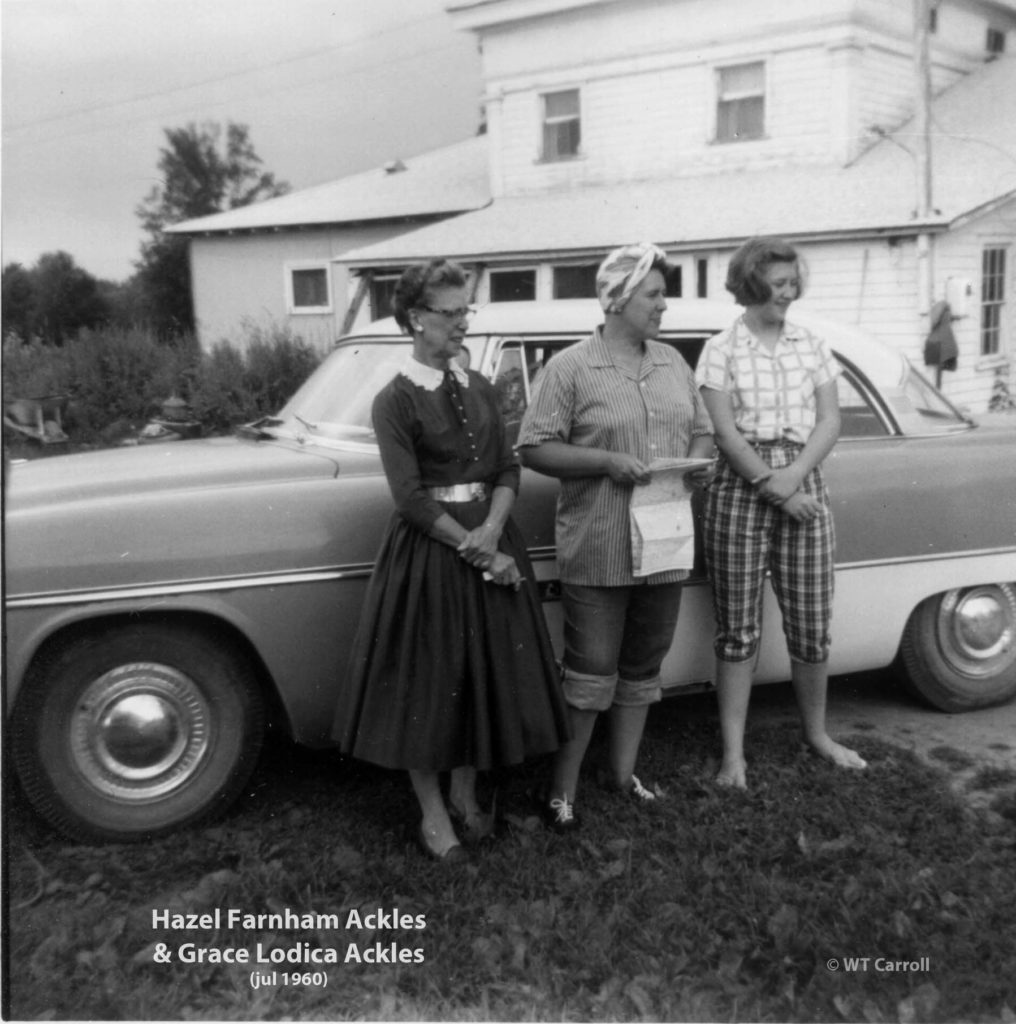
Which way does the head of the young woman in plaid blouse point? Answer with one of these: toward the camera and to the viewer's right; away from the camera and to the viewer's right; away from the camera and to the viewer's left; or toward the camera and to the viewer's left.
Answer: toward the camera and to the viewer's right

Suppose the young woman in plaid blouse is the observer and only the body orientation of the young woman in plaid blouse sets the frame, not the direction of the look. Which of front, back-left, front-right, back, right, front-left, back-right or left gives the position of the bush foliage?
back-right

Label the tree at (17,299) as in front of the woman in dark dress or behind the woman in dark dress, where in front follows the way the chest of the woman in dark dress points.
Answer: behind

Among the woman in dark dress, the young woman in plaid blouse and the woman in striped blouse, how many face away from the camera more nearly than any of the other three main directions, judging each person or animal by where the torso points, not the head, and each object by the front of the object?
0

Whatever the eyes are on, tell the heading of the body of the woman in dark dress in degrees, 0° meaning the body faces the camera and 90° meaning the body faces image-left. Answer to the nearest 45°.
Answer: approximately 315°

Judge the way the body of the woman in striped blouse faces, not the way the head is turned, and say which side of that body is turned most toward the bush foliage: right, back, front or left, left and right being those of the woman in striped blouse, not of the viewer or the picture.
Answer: back

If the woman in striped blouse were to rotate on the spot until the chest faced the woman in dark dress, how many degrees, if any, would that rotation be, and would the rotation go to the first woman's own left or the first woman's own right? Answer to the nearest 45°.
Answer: approximately 90° to the first woman's own right

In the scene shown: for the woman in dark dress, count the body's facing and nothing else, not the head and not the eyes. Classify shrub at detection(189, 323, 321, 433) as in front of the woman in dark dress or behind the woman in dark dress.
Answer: behind

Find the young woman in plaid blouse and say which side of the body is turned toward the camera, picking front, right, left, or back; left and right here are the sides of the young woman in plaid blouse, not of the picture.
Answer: front

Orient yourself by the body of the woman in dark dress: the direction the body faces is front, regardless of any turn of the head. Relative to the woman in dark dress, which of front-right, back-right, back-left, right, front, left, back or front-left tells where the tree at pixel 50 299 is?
back

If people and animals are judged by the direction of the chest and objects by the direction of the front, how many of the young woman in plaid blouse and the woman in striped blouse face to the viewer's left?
0

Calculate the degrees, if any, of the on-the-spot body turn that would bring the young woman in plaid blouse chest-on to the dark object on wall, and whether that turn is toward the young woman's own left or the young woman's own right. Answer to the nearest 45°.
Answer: approximately 180°
